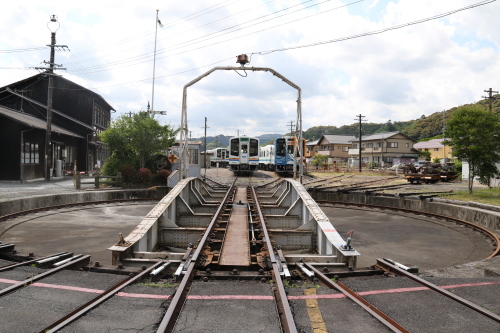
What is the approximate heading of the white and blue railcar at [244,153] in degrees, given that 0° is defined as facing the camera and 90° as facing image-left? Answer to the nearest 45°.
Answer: approximately 0°

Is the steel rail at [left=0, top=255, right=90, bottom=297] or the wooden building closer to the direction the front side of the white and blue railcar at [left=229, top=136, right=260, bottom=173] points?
the steel rail

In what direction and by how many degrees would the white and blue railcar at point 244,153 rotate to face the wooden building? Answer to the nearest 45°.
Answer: approximately 90° to its right

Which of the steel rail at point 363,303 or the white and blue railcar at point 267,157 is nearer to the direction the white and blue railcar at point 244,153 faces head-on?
the steel rail

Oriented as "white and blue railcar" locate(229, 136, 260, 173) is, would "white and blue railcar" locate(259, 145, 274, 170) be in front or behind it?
behind

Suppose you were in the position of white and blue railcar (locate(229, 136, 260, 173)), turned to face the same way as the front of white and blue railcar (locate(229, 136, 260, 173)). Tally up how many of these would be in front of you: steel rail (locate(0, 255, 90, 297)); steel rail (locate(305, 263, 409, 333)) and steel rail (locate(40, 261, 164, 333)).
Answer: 3

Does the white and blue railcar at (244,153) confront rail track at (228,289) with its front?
yes

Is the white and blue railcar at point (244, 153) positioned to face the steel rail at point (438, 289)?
yes

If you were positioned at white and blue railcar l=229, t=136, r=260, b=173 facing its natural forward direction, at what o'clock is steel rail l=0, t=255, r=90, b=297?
The steel rail is roughly at 12 o'clock from the white and blue railcar.

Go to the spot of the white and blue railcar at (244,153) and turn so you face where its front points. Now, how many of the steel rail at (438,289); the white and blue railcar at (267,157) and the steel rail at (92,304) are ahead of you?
2
